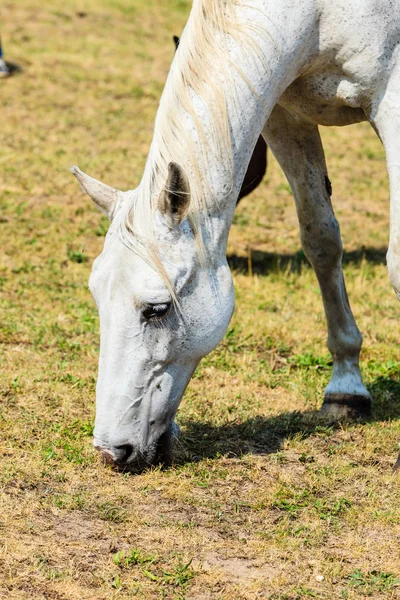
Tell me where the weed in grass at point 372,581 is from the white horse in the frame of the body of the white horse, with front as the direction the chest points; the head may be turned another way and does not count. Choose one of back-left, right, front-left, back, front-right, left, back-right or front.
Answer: left

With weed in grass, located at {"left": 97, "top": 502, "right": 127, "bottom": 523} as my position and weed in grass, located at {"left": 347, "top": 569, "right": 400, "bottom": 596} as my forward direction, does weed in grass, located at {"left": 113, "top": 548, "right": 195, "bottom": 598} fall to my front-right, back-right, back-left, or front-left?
front-right

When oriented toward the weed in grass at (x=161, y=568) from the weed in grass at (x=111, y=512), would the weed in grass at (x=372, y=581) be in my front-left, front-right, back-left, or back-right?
front-left

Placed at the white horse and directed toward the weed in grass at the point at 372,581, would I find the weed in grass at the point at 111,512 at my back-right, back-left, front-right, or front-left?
front-right

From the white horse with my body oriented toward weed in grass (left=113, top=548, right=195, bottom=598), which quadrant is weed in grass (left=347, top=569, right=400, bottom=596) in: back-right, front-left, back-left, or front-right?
front-left

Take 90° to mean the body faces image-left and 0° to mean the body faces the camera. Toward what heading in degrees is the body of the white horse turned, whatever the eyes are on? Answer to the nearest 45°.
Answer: approximately 45°
